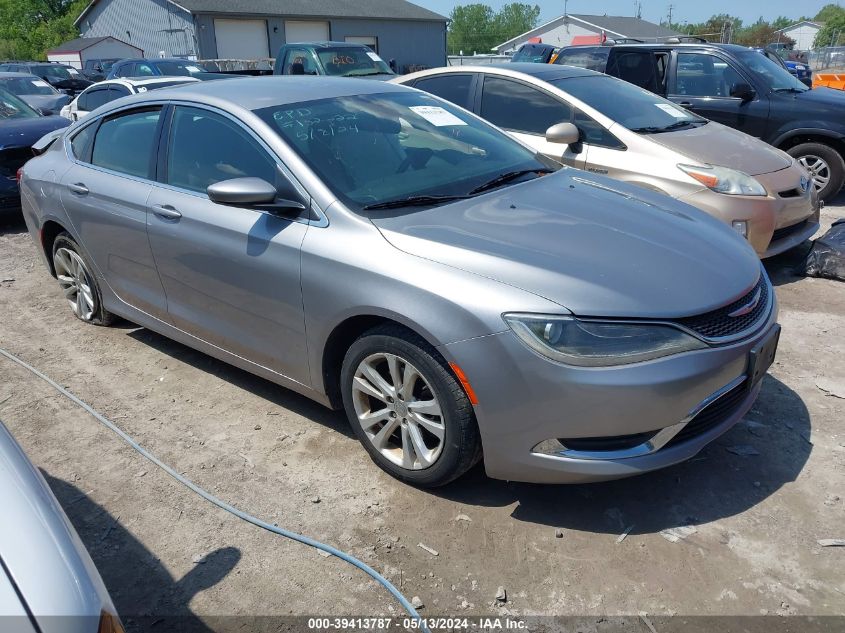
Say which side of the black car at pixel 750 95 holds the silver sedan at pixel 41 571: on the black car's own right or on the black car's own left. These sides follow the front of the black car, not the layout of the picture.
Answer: on the black car's own right

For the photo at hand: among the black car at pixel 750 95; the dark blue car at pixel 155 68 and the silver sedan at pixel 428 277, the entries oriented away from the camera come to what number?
0

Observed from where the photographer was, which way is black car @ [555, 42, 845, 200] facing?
facing the viewer and to the right of the viewer

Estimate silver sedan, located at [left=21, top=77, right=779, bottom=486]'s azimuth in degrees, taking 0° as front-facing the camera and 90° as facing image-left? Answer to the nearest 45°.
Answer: approximately 315°

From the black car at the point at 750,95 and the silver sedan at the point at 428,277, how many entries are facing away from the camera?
0

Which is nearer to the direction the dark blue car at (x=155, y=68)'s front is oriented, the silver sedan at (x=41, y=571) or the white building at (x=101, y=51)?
the silver sedan

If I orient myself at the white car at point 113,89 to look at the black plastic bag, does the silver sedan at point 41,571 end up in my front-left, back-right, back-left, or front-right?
front-right

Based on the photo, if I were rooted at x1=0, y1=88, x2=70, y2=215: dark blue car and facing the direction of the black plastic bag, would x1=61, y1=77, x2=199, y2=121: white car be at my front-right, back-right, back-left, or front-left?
back-left

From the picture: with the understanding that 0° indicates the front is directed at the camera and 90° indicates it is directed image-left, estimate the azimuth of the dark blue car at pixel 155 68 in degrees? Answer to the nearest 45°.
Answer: approximately 315°
